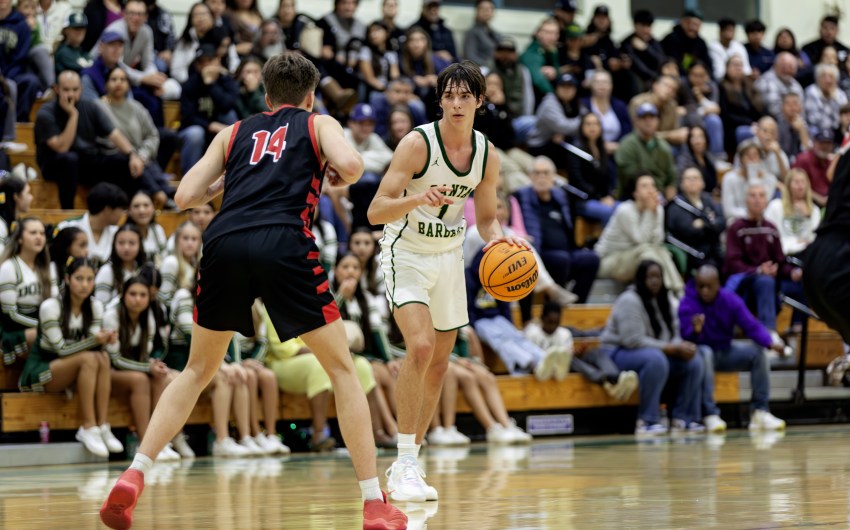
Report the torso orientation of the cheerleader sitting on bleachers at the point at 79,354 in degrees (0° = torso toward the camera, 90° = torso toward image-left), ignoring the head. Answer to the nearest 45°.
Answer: approximately 315°

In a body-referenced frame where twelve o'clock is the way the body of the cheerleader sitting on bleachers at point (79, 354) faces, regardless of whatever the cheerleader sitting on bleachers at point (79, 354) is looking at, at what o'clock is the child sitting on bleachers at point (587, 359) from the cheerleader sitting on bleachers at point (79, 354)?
the child sitting on bleachers at point (587, 359) is roughly at 10 o'clock from the cheerleader sitting on bleachers at point (79, 354).

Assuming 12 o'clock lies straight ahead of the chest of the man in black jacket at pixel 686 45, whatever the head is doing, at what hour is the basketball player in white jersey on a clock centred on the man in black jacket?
The basketball player in white jersey is roughly at 12 o'clock from the man in black jacket.

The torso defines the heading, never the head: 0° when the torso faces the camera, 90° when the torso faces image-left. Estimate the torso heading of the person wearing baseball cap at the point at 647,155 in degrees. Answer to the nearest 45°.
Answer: approximately 0°

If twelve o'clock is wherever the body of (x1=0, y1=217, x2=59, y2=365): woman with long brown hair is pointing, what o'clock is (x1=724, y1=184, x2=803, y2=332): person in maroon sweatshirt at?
The person in maroon sweatshirt is roughly at 10 o'clock from the woman with long brown hair.

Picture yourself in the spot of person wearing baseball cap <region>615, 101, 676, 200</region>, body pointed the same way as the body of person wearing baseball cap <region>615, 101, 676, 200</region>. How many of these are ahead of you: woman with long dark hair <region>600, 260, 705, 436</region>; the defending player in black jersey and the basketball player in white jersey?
3

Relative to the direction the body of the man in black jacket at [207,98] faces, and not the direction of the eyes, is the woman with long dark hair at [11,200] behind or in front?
in front

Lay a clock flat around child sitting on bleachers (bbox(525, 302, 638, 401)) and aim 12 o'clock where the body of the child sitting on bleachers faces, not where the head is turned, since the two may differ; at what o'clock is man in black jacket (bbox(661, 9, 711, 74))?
The man in black jacket is roughly at 8 o'clock from the child sitting on bleachers.

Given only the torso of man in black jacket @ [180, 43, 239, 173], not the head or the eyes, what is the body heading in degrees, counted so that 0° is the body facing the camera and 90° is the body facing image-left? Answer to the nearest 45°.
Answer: approximately 0°

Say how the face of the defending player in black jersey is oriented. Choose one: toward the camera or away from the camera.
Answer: away from the camera

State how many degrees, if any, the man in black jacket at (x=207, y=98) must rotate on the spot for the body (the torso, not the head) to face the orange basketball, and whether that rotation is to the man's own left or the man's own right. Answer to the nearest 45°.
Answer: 0° — they already face it

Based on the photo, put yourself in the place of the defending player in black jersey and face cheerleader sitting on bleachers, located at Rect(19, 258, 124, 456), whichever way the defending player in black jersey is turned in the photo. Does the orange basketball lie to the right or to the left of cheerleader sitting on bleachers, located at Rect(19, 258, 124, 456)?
right

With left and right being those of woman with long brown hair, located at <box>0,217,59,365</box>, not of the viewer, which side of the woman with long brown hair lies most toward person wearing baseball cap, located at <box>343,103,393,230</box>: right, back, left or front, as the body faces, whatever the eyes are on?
left
